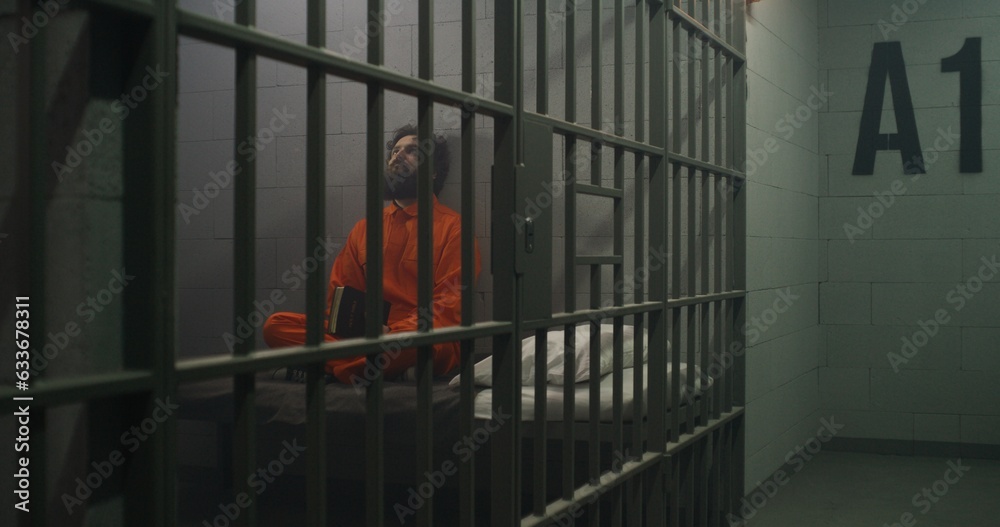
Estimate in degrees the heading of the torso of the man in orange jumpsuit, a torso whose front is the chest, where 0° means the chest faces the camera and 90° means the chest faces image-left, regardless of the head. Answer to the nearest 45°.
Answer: approximately 45°

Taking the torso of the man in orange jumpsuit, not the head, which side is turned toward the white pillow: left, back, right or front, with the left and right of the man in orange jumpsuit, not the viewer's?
left

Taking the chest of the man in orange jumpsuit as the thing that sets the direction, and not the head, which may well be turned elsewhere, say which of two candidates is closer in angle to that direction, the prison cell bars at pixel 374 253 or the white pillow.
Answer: the prison cell bars

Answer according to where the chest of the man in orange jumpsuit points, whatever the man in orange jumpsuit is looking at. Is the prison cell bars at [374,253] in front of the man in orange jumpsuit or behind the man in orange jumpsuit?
in front
